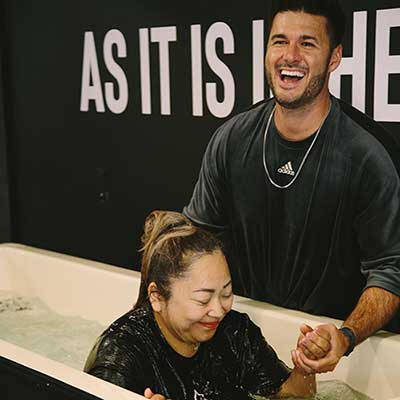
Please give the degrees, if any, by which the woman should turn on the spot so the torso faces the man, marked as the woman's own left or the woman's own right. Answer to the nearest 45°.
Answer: approximately 90° to the woman's own left

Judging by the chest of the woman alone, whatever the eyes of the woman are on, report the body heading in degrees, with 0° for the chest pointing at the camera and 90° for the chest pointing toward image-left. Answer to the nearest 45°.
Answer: approximately 315°
